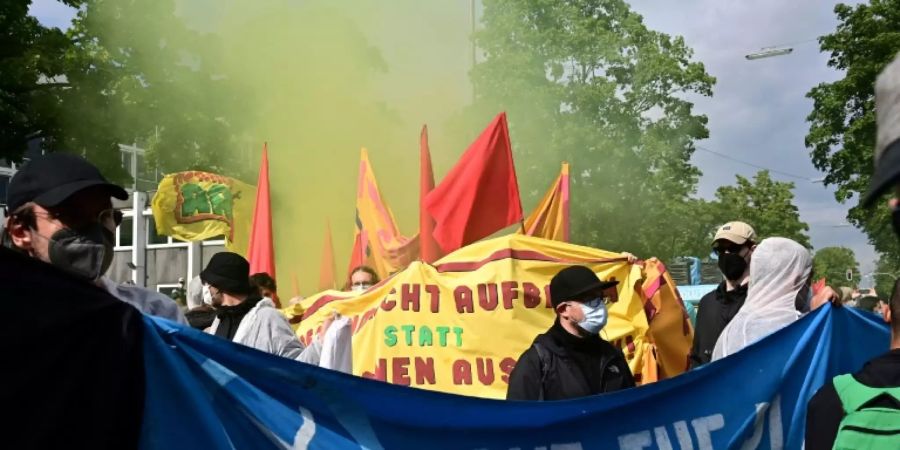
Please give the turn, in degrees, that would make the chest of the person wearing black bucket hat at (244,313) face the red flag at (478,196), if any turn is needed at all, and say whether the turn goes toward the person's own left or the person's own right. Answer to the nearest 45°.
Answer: approximately 180°

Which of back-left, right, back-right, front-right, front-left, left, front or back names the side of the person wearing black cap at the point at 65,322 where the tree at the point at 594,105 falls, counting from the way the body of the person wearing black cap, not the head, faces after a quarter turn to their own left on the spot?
front

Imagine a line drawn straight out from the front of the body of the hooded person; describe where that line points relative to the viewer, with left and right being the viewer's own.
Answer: facing away from the viewer and to the right of the viewer

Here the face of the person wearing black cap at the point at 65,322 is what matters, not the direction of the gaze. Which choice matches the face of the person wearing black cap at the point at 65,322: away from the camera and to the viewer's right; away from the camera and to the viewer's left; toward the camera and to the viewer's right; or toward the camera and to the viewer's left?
toward the camera and to the viewer's right

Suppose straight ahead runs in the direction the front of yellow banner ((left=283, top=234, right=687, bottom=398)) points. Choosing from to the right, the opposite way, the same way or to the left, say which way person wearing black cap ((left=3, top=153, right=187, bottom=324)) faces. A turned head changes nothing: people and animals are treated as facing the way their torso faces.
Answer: to the left

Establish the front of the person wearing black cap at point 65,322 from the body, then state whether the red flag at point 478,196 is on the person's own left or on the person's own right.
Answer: on the person's own left

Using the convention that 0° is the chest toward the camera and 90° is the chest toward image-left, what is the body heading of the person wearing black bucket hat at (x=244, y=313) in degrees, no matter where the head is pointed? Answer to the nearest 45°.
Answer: approximately 45°

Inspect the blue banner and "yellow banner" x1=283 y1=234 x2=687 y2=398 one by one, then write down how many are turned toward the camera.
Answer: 2

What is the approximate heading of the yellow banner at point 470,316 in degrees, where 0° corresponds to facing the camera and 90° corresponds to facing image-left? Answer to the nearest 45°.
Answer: approximately 0°

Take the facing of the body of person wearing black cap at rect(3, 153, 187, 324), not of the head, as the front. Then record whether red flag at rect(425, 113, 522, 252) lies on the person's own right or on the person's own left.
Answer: on the person's own left

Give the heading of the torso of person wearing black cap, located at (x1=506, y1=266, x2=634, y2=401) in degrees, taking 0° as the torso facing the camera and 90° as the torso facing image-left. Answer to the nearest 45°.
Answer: approximately 315°

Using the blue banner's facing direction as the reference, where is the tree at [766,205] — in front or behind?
behind
